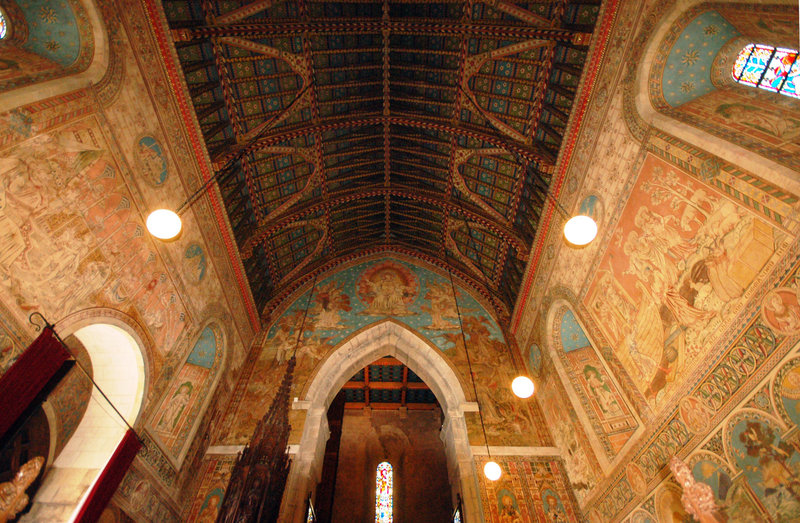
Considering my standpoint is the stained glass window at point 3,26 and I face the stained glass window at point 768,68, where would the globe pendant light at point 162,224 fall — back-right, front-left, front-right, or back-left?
front-left

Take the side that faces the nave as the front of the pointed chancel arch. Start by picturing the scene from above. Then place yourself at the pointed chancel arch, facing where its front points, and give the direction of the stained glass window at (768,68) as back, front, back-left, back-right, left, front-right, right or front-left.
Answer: front-left

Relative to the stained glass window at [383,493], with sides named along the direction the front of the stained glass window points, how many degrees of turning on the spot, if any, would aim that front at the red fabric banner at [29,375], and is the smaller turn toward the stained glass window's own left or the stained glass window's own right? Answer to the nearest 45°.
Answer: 0° — it already faces it

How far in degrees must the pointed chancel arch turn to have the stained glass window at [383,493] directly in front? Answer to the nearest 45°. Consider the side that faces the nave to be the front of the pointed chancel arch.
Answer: approximately 180°

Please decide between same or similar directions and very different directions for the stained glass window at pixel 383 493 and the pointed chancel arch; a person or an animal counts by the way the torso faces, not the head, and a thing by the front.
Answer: same or similar directions

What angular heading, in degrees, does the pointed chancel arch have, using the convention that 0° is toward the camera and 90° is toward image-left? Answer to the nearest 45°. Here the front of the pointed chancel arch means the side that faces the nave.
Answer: approximately 0°

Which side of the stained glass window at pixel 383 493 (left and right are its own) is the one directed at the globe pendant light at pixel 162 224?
front

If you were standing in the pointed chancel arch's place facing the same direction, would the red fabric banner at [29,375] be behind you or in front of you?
in front

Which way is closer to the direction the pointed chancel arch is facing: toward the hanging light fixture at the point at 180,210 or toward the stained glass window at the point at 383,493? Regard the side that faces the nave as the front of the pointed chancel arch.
the hanging light fixture

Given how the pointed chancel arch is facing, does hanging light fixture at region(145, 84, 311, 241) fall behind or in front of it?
in front

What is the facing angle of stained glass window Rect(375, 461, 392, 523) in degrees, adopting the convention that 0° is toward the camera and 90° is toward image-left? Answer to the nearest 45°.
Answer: approximately 0°

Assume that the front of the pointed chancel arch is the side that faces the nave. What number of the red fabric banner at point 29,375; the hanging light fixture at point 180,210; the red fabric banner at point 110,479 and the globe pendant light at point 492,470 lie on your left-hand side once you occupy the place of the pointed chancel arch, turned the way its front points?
1

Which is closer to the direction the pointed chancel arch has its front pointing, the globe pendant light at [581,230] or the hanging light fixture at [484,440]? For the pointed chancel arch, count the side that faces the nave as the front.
the globe pendant light

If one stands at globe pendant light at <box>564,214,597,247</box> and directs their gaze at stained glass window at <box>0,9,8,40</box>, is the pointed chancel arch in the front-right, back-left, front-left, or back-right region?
front-right

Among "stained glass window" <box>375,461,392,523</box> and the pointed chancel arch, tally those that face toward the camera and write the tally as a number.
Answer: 2
